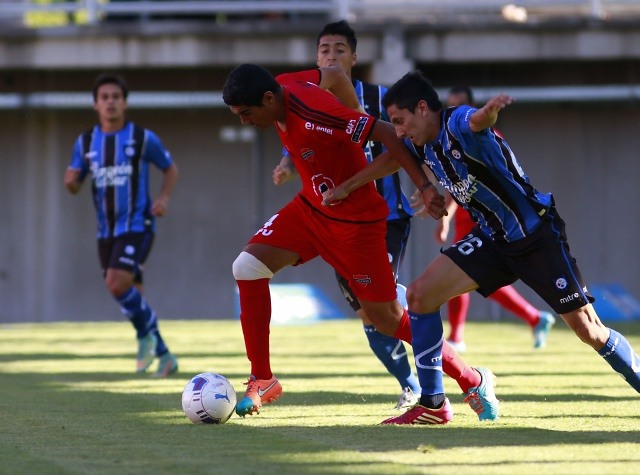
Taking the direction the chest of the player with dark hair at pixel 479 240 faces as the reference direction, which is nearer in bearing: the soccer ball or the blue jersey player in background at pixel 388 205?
the soccer ball

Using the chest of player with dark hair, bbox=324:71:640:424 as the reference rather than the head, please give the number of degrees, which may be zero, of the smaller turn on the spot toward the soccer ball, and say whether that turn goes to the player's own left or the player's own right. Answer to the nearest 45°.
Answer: approximately 45° to the player's own right

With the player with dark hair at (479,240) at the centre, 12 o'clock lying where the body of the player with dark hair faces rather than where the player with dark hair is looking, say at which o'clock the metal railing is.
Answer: The metal railing is roughly at 4 o'clock from the player with dark hair.

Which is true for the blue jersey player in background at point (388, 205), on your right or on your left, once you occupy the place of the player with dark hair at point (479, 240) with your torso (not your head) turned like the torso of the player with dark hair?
on your right

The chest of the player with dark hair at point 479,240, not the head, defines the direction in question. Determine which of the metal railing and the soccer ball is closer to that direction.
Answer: the soccer ball

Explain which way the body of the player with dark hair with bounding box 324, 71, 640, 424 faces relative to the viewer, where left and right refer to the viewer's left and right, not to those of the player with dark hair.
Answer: facing the viewer and to the left of the viewer
